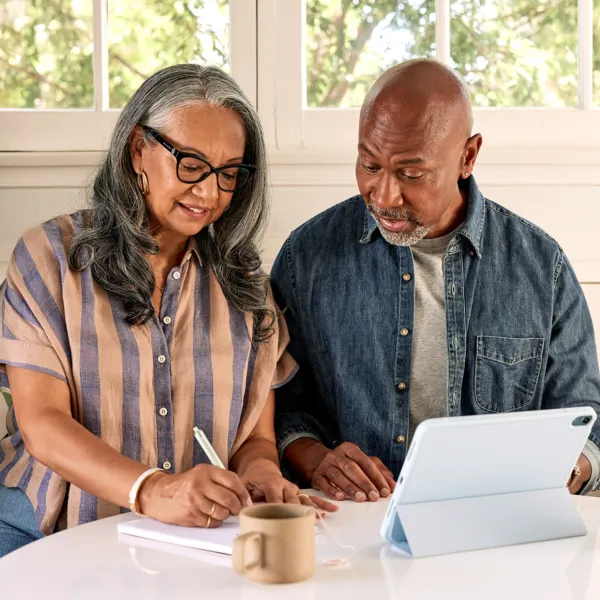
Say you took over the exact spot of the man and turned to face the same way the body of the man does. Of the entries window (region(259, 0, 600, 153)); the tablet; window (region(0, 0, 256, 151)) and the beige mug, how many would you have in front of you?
2

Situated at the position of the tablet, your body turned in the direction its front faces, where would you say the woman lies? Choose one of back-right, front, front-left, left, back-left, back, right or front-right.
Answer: front

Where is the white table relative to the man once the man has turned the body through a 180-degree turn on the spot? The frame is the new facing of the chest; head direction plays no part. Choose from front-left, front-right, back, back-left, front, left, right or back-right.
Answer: back

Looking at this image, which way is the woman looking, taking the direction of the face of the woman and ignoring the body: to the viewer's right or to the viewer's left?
to the viewer's right

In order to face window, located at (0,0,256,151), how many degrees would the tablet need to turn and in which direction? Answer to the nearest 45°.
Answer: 0° — it already faces it

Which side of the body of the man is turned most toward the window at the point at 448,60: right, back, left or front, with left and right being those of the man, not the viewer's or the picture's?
back

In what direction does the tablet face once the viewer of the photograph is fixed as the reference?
facing away from the viewer and to the left of the viewer

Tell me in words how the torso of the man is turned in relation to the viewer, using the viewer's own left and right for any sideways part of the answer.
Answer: facing the viewer

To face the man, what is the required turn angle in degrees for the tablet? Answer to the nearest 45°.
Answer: approximately 45° to its right
